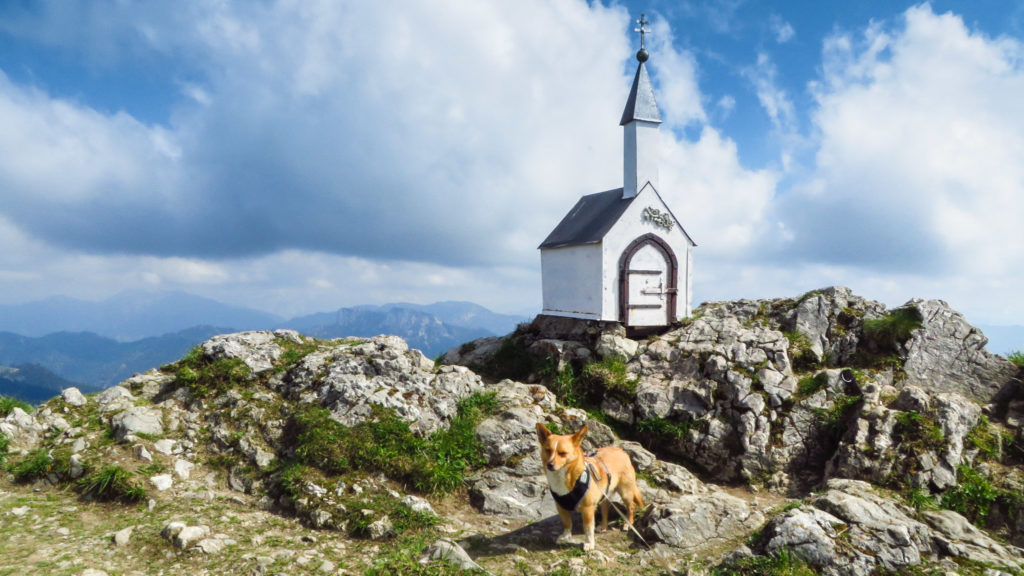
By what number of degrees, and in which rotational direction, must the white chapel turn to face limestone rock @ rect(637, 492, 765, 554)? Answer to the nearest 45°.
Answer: approximately 45° to its right

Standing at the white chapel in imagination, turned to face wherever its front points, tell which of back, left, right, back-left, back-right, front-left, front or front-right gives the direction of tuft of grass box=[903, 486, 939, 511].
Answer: front

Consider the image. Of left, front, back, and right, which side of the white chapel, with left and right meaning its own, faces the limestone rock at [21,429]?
right

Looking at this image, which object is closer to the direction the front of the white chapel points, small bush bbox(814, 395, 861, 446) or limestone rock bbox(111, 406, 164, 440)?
the small bush

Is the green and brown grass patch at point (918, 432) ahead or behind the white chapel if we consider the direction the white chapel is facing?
ahead

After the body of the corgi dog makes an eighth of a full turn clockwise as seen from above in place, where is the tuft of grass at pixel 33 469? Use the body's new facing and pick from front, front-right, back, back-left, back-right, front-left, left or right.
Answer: front

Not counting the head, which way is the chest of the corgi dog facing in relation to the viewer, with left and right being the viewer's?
facing the viewer and to the left of the viewer

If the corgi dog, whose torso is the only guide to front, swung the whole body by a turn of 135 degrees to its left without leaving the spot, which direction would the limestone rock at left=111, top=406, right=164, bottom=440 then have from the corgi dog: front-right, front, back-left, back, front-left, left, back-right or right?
back

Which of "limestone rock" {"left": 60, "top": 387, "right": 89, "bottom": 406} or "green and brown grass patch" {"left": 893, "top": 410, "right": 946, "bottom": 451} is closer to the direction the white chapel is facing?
the green and brown grass patch

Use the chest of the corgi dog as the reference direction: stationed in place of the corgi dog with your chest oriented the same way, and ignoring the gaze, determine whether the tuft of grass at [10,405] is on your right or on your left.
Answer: on your right

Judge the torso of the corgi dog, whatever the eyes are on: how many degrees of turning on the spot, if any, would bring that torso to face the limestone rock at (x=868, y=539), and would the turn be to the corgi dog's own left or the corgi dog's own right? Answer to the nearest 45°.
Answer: approximately 135° to the corgi dog's own left

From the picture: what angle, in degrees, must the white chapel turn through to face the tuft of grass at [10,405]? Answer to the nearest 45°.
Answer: approximately 90° to its right

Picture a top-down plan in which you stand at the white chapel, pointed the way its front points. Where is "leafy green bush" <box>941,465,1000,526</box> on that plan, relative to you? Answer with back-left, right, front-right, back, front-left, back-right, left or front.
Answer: front

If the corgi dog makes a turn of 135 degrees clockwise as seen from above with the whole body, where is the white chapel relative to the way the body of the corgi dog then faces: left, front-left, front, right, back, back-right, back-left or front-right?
front

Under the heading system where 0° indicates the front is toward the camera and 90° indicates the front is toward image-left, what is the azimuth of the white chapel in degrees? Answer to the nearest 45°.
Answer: approximately 315°

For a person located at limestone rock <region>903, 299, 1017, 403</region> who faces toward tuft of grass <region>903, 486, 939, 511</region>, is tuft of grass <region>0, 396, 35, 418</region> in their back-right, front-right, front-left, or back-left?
front-right

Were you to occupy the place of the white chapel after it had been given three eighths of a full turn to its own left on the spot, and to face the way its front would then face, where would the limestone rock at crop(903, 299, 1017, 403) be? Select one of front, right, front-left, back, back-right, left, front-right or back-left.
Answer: right

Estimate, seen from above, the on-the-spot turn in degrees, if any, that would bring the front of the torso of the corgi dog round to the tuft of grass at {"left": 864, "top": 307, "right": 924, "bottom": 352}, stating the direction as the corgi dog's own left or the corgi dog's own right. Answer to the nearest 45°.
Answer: approximately 180°

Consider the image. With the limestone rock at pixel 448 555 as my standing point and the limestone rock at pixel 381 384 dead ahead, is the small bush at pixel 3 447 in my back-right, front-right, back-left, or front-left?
front-left
